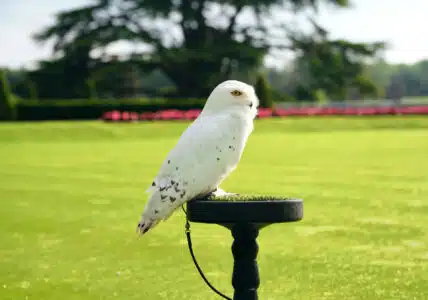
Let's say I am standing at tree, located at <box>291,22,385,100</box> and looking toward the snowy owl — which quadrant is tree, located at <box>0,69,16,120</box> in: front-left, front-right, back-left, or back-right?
front-right

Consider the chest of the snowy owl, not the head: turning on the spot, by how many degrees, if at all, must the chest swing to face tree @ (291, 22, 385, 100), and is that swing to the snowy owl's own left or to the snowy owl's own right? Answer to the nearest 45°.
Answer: approximately 90° to the snowy owl's own left

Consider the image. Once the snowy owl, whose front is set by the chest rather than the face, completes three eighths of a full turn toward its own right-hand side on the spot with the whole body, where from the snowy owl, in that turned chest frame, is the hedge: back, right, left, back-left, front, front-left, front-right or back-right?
back-right

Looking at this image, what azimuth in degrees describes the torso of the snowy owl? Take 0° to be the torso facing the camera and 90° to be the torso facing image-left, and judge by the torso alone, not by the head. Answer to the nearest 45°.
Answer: approximately 270°
